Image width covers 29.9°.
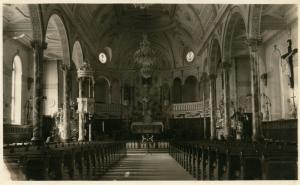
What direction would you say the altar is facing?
toward the camera

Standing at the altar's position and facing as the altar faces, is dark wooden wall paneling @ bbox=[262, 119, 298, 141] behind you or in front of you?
in front

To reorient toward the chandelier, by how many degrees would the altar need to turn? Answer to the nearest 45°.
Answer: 0° — it already faces it

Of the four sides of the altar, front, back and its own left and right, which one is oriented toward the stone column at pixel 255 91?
front

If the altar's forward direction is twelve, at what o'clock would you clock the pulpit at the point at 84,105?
The pulpit is roughly at 1 o'clock from the altar.
